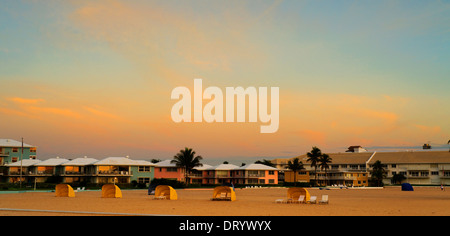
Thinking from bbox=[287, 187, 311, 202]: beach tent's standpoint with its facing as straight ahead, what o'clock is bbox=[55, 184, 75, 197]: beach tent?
bbox=[55, 184, 75, 197]: beach tent is roughly at 2 o'clock from bbox=[287, 187, 311, 202]: beach tent.

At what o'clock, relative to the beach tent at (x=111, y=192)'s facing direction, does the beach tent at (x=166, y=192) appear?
the beach tent at (x=166, y=192) is roughly at 9 o'clock from the beach tent at (x=111, y=192).

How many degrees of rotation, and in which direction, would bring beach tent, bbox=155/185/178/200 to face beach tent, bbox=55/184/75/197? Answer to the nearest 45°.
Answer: approximately 90° to its right

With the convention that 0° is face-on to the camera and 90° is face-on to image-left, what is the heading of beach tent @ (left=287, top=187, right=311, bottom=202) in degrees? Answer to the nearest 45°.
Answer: approximately 45°

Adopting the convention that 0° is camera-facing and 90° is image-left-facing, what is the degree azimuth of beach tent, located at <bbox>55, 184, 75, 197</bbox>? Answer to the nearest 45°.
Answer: approximately 45°

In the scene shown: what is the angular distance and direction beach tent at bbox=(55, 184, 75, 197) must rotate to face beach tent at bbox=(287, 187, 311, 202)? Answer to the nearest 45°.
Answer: approximately 90° to its left

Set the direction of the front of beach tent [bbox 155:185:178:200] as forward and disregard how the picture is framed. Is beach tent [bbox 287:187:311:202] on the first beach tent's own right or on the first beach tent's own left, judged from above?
on the first beach tent's own left

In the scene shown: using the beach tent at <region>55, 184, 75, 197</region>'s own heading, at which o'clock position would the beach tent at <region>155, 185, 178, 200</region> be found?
the beach tent at <region>155, 185, 178, 200</region> is roughly at 9 o'clock from the beach tent at <region>55, 184, 75, 197</region>.

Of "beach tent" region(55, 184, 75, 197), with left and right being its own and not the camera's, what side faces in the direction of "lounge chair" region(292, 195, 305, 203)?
left

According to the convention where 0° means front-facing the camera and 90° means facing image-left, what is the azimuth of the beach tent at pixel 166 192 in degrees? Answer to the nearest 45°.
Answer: approximately 45°
